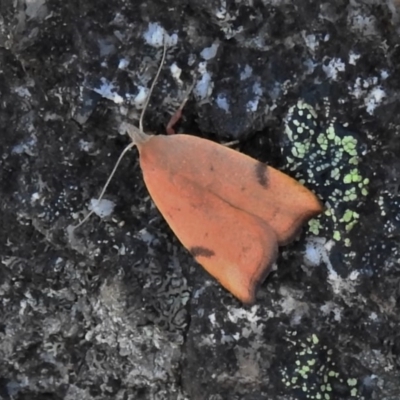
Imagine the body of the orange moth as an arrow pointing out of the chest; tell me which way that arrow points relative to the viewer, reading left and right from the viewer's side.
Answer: facing away from the viewer and to the left of the viewer
